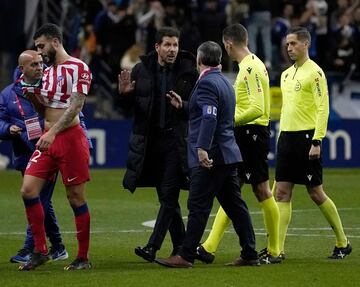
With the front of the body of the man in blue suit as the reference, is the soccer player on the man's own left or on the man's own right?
on the man's own left

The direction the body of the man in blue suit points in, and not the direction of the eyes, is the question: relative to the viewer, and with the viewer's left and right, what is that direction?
facing away from the viewer and to the left of the viewer

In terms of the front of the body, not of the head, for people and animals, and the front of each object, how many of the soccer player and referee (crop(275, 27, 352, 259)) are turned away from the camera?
0

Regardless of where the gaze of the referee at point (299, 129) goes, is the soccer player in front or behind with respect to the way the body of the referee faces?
in front

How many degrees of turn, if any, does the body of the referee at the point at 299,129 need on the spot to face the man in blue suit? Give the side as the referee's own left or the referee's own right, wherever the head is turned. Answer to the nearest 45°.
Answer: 0° — they already face them

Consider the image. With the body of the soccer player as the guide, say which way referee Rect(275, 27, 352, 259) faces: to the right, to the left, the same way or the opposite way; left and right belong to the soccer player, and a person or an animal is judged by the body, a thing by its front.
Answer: the same way

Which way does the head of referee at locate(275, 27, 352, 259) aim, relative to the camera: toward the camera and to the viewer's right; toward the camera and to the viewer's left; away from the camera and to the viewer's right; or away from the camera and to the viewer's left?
toward the camera and to the viewer's left

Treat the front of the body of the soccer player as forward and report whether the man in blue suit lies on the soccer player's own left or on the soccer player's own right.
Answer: on the soccer player's own left

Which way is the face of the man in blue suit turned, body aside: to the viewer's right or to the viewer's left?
to the viewer's left
